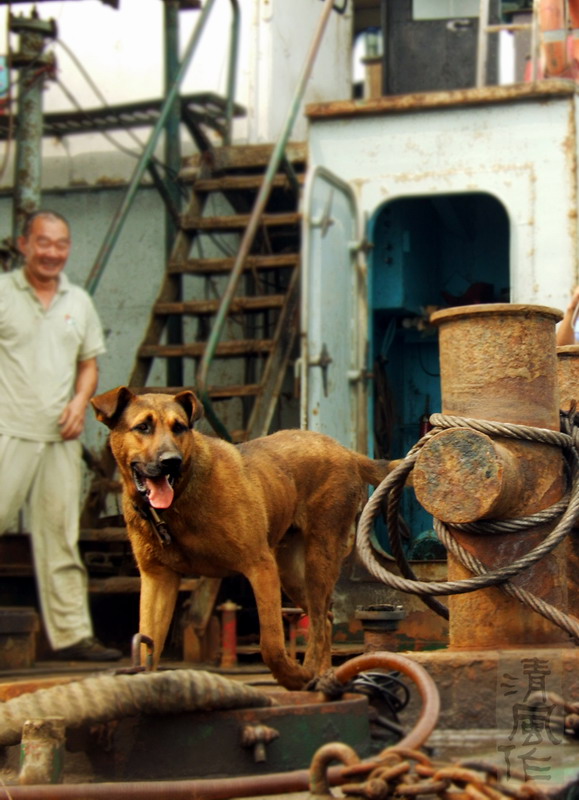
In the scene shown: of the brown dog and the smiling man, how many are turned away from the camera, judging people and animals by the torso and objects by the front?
0

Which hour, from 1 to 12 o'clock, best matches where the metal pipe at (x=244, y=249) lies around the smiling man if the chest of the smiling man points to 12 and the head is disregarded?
The metal pipe is roughly at 8 o'clock from the smiling man.

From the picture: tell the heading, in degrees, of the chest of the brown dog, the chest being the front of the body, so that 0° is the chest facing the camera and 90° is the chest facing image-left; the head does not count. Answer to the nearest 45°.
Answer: approximately 45°

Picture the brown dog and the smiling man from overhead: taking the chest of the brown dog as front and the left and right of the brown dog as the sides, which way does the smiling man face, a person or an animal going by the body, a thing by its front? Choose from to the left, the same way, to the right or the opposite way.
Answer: to the left

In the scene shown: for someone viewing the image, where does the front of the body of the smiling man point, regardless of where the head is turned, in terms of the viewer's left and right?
facing the viewer and to the right of the viewer

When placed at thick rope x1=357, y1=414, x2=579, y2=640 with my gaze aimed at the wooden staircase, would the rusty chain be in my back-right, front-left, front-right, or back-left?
back-left

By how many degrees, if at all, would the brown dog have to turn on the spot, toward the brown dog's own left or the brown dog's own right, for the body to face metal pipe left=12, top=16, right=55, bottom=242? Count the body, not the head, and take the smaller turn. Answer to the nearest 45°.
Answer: approximately 135° to the brown dog's own right

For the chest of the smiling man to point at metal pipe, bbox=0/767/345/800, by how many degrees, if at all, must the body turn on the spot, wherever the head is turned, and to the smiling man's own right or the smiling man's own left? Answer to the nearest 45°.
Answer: approximately 45° to the smiling man's own right

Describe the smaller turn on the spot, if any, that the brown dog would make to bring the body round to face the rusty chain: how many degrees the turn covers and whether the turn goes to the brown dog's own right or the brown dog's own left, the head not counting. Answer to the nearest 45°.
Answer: approximately 45° to the brown dog's own left

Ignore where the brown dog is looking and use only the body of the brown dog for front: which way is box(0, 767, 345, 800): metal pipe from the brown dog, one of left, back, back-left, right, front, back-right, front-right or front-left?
front-left

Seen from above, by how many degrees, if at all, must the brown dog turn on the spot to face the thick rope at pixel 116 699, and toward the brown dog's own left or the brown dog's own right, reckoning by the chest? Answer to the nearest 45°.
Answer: approximately 45° to the brown dog's own left

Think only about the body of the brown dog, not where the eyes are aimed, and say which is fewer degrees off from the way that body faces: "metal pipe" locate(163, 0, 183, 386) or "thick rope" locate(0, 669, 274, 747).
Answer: the thick rope

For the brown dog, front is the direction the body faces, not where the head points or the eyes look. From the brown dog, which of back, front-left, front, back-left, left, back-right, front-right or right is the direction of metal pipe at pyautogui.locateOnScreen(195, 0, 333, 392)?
back-right

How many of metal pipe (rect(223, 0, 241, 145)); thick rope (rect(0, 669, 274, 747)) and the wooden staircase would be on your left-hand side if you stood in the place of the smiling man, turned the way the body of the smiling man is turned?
2
